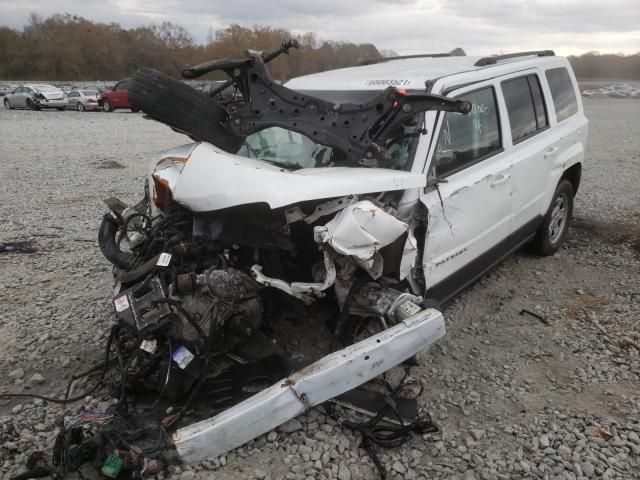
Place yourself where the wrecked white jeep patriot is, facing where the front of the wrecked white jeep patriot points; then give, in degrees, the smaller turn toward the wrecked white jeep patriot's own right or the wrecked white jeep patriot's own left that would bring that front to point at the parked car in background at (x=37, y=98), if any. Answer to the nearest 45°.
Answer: approximately 90° to the wrecked white jeep patriot's own right

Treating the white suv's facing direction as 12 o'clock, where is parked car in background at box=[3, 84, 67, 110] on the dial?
The parked car in background is roughly at 3 o'clock from the white suv.

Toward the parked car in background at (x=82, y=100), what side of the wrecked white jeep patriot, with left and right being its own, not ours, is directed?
right

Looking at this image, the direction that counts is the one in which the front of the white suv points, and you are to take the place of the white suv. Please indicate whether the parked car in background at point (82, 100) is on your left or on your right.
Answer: on your right
